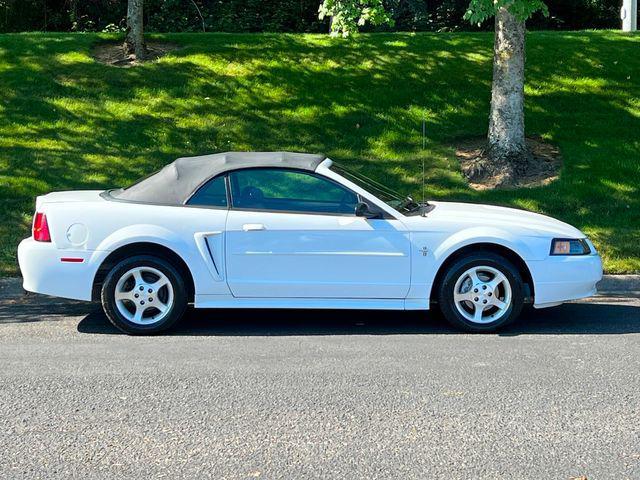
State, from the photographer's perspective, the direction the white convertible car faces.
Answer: facing to the right of the viewer
